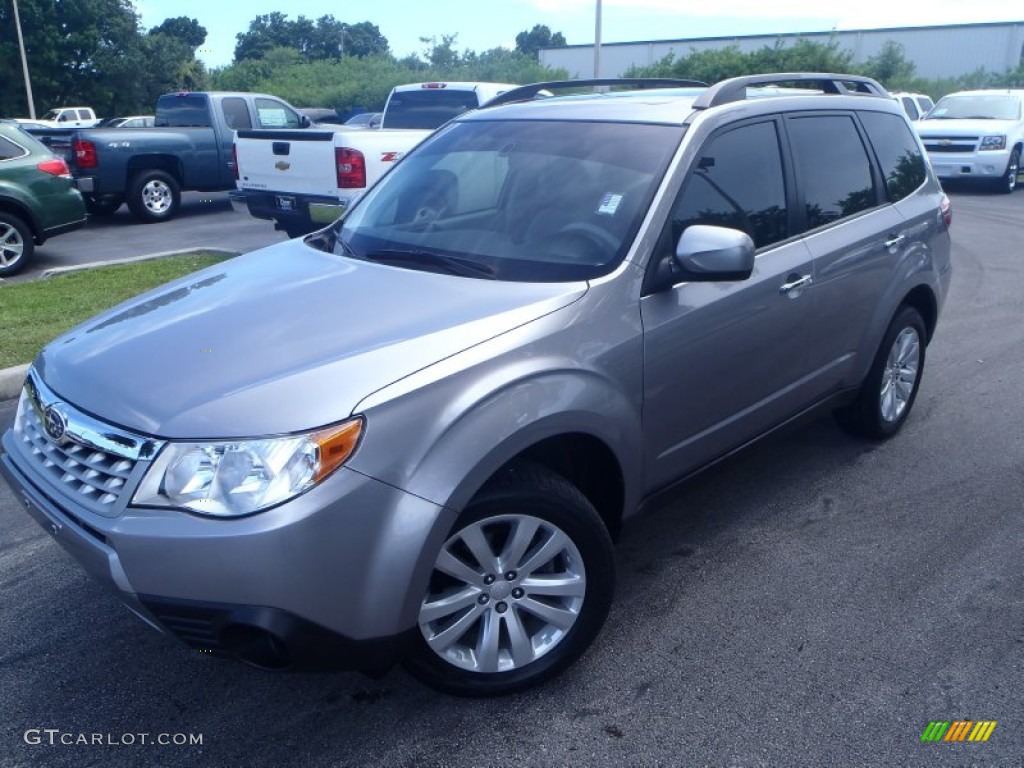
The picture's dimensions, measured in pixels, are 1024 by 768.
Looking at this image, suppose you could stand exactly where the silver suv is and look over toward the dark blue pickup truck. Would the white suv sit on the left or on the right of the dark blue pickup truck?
right

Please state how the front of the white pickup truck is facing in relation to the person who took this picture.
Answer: facing away from the viewer and to the right of the viewer

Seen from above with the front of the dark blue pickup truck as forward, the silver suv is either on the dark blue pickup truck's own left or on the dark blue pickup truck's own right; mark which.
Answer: on the dark blue pickup truck's own right

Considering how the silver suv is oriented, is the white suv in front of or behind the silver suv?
behind

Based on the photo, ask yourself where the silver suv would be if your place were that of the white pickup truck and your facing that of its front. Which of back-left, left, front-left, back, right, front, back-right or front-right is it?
back-right

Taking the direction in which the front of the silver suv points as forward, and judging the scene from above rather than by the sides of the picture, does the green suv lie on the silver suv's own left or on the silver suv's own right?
on the silver suv's own right

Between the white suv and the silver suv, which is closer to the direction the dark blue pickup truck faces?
the white suv

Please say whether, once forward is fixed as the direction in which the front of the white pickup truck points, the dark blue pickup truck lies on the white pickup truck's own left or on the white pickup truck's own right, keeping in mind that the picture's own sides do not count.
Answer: on the white pickup truck's own left

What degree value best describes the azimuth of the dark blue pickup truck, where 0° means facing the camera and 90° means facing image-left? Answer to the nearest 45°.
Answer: approximately 225°
